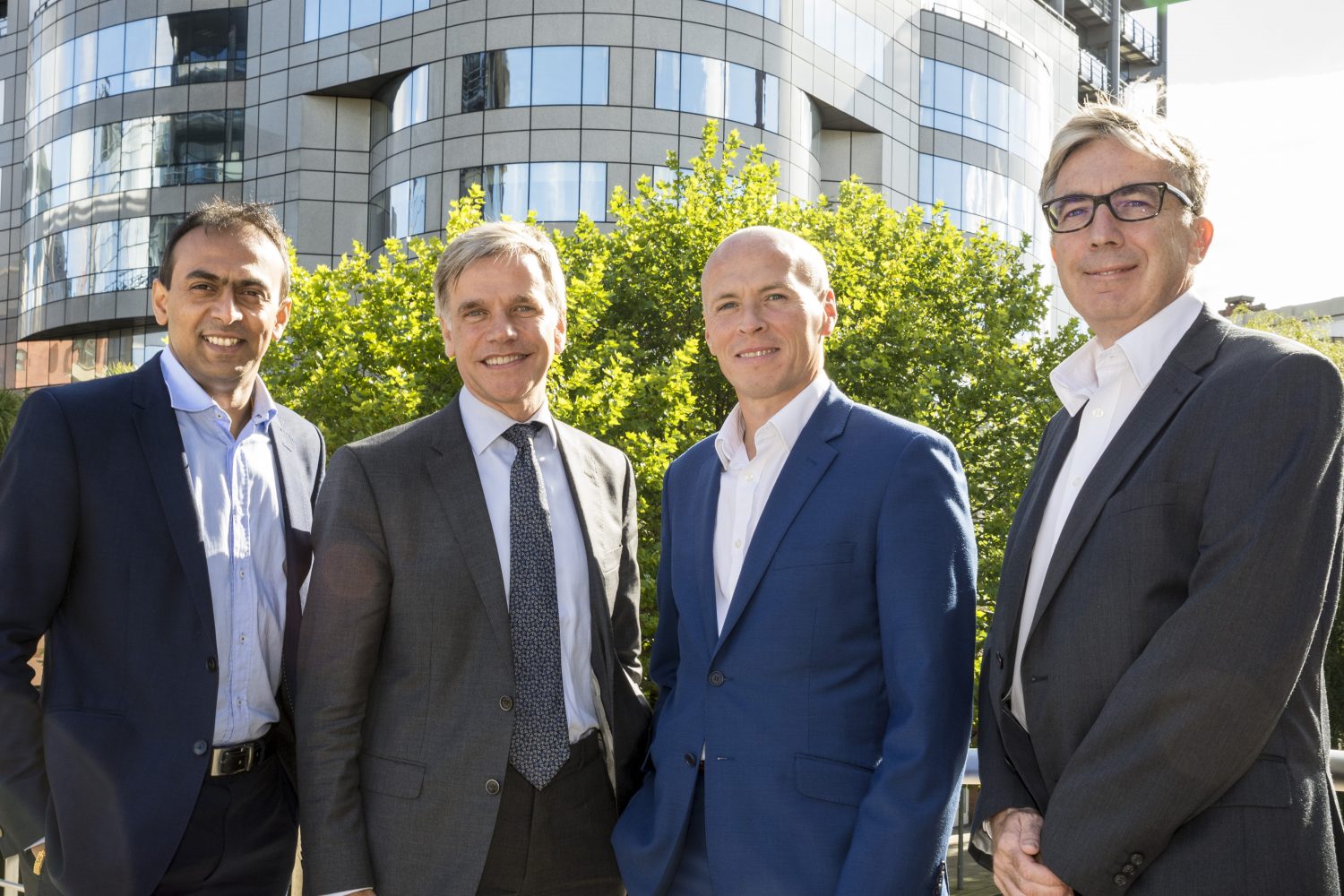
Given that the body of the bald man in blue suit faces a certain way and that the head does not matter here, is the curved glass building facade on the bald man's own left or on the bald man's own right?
on the bald man's own right

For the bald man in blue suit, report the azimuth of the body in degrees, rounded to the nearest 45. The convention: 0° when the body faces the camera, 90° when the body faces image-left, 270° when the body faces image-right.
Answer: approximately 45°

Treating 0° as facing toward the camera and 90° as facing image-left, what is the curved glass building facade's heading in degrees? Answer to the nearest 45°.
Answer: approximately 0°

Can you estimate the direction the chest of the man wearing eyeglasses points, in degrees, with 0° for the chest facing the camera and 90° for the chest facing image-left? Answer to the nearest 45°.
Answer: approximately 45°
